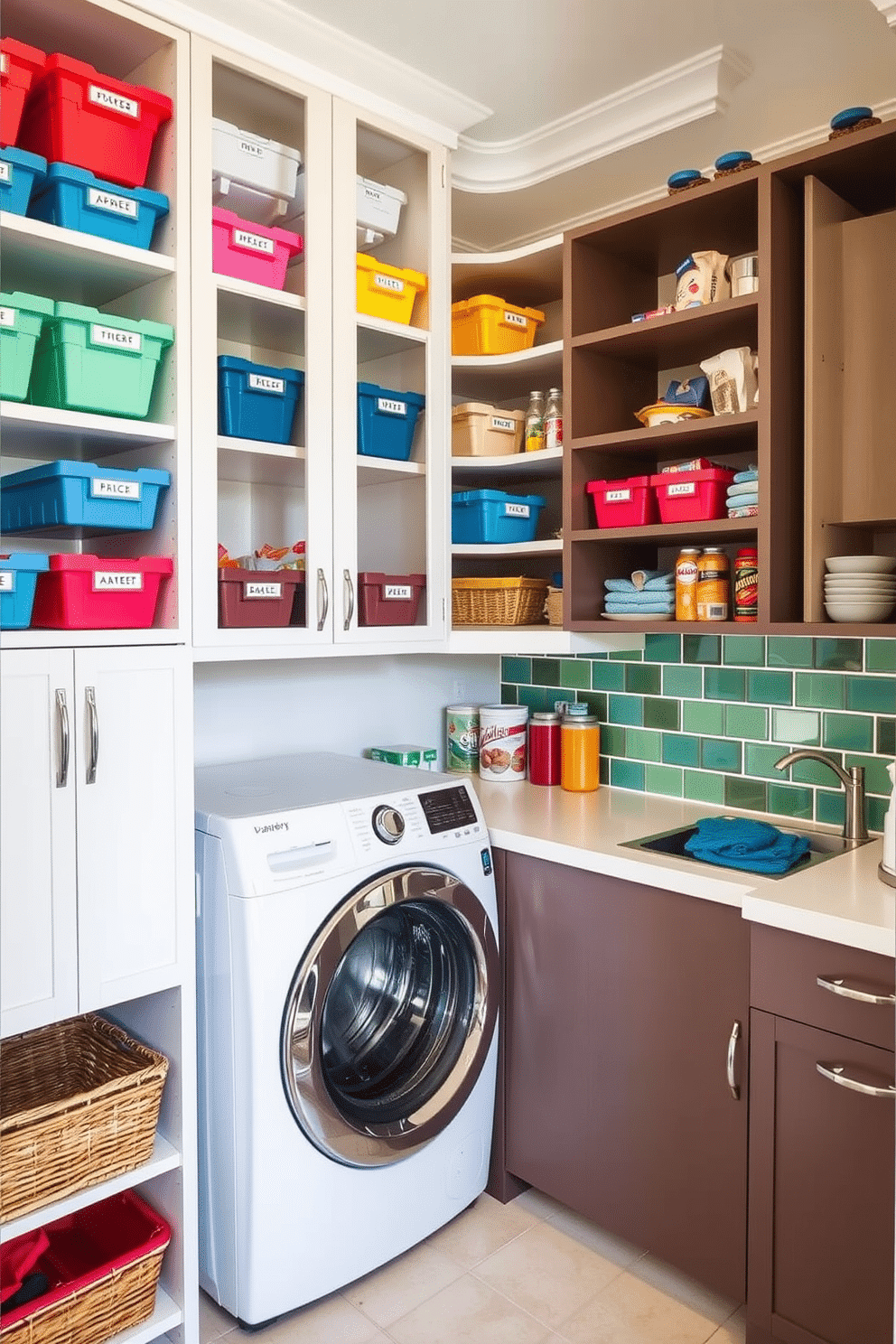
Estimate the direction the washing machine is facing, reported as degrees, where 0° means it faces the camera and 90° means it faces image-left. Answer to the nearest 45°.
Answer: approximately 315°

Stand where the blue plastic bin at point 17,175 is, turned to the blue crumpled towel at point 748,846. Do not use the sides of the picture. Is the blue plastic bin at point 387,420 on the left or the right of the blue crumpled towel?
left

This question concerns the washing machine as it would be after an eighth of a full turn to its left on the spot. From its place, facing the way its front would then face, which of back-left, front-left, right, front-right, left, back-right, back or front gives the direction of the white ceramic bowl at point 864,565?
front

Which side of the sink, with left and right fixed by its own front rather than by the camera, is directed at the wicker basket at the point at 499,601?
right

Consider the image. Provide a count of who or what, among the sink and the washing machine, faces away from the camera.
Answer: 0
